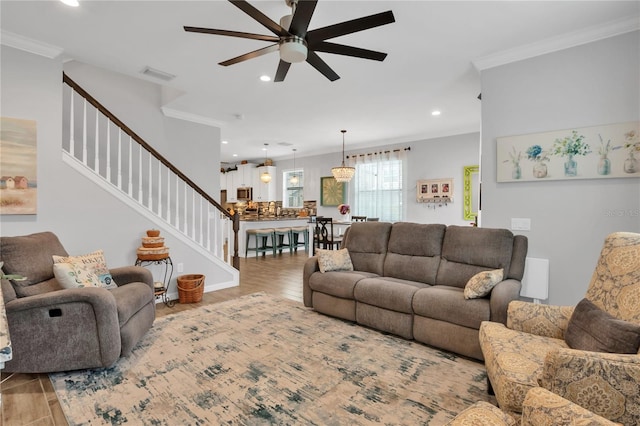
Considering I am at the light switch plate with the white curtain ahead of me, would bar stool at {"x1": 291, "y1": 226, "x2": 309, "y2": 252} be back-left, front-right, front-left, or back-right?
front-left

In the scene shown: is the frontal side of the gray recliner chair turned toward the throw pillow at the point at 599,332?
yes

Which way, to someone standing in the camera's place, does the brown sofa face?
facing the viewer and to the left of the viewer

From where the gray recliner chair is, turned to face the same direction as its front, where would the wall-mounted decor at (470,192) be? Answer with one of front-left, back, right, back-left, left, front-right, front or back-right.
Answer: front-left

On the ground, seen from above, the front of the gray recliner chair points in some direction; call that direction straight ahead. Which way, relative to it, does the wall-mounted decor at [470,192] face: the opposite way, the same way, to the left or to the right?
to the right

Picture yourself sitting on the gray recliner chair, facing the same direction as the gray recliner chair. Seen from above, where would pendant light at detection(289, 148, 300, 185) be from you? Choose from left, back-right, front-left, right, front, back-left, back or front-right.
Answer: left

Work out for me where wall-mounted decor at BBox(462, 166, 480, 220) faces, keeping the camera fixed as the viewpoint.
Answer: facing the viewer

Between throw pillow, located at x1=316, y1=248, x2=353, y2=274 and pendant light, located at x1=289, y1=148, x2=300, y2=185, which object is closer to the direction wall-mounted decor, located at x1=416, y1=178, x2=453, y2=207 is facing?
the throw pillow

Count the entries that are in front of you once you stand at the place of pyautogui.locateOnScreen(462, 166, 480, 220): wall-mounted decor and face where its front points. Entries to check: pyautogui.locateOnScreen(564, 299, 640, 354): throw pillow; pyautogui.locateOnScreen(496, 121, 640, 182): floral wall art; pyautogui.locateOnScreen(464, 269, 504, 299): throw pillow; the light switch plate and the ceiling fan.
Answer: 5

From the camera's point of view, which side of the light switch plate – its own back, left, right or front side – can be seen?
front

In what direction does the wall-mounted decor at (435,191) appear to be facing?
toward the camera

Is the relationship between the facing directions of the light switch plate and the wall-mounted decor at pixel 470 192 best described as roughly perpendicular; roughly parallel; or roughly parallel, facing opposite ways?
roughly parallel
